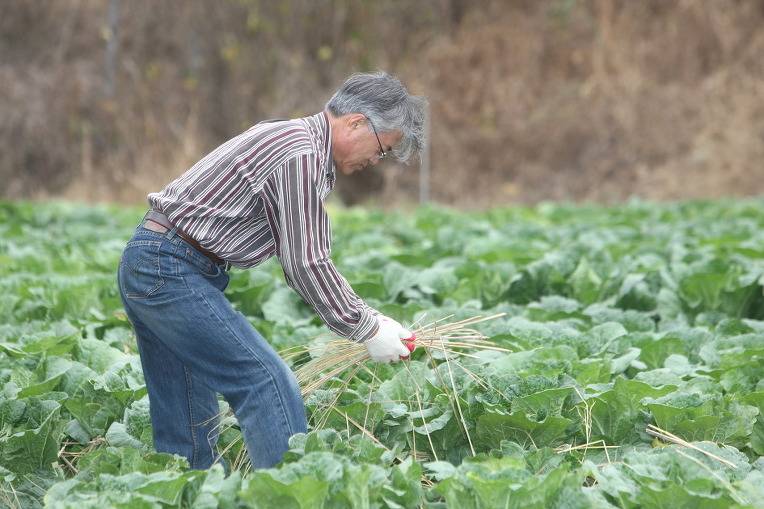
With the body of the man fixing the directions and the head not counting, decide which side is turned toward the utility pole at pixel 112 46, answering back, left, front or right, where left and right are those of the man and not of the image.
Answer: left

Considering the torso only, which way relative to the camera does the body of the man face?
to the viewer's right
